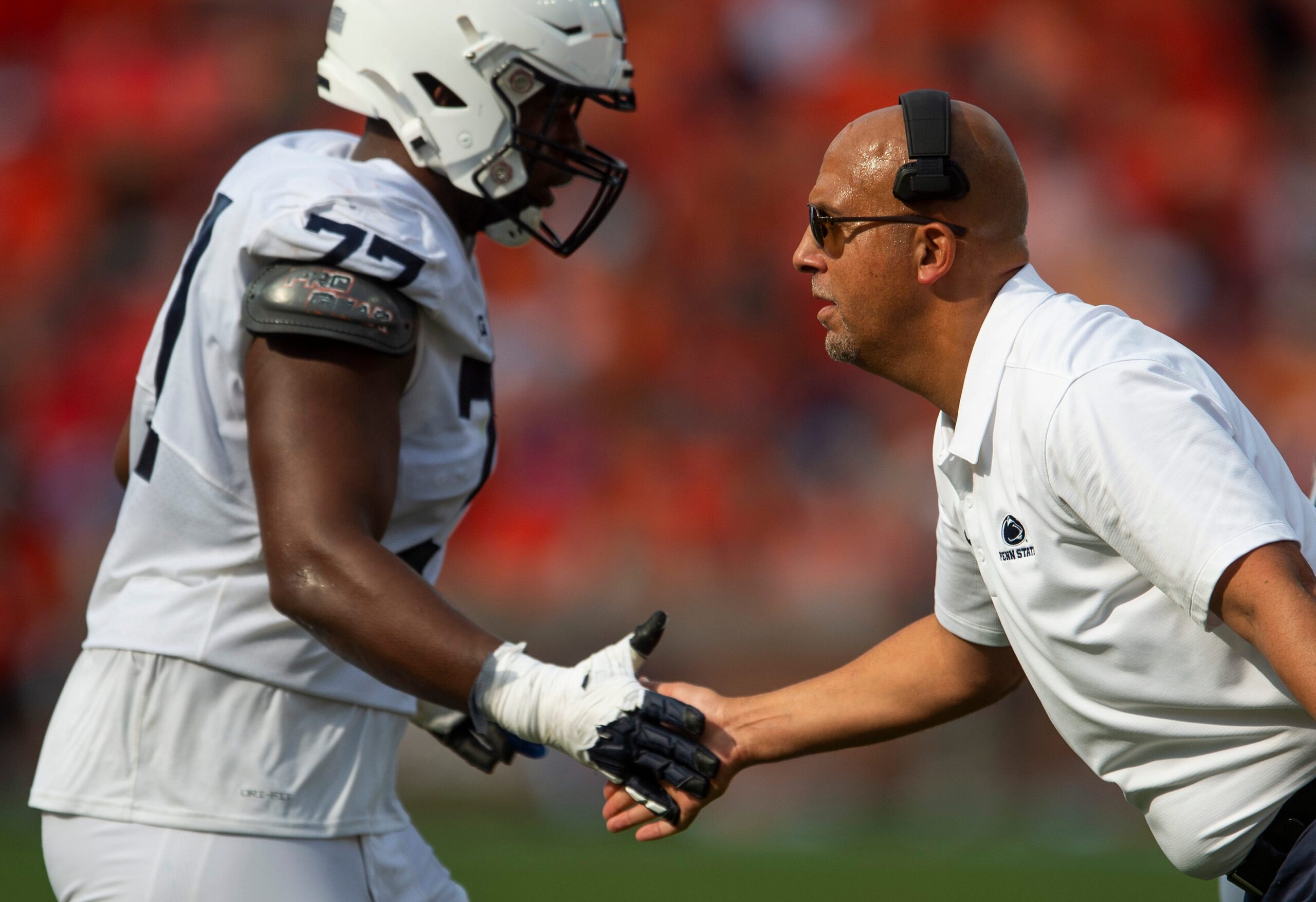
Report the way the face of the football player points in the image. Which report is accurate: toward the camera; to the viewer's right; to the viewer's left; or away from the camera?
to the viewer's right

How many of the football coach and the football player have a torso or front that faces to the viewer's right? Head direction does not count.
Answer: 1

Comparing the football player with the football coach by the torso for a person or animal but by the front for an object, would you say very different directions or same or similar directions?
very different directions

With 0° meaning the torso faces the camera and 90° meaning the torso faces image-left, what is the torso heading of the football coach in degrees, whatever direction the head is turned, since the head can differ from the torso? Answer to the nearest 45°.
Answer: approximately 90°

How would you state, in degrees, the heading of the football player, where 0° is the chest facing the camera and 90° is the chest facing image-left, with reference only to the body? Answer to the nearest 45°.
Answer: approximately 270°

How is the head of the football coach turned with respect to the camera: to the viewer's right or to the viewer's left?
to the viewer's left

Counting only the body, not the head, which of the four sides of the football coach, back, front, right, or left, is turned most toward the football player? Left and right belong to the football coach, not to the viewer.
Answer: front

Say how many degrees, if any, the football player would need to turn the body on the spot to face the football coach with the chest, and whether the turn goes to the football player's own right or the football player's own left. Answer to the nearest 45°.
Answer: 0° — they already face them
